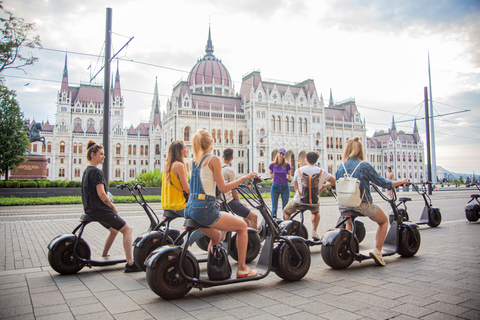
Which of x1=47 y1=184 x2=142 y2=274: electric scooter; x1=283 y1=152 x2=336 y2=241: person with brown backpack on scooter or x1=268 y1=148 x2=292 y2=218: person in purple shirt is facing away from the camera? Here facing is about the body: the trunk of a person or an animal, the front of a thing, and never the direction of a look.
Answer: x1=283 y1=152 x2=336 y2=241: person with brown backpack on scooter

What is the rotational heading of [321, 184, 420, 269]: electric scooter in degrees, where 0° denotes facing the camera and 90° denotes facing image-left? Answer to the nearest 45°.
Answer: approximately 225°

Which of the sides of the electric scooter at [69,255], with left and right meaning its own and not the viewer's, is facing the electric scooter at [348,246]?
front

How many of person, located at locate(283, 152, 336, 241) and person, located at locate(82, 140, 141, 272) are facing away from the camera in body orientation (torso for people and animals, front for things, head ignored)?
1

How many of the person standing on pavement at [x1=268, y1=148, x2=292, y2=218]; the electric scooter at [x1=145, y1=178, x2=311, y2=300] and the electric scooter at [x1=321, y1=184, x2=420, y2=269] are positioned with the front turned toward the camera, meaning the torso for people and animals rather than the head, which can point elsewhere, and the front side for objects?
1

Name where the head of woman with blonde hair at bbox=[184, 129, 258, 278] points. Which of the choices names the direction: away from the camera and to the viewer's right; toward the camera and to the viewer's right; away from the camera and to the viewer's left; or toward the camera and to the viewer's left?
away from the camera and to the viewer's right

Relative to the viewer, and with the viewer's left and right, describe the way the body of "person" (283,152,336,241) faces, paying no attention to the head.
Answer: facing away from the viewer

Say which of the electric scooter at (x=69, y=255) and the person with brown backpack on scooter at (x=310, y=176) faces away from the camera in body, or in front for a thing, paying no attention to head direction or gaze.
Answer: the person with brown backpack on scooter

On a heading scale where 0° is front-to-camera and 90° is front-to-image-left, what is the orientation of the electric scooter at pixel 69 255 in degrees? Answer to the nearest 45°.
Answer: approximately 270°

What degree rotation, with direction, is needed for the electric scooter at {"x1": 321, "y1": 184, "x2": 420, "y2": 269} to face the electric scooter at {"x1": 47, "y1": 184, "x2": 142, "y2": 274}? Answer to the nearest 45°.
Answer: approximately 135° to its left

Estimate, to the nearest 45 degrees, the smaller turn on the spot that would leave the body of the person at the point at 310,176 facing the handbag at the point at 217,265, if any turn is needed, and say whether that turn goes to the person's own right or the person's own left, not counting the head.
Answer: approximately 180°

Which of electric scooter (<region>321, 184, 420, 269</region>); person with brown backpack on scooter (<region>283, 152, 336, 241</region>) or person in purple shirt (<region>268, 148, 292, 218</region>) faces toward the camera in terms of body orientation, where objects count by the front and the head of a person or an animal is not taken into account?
person in purple shirt (<region>268, 148, 292, 218</region>)

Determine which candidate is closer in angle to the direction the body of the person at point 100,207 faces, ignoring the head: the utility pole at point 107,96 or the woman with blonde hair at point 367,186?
the woman with blonde hair

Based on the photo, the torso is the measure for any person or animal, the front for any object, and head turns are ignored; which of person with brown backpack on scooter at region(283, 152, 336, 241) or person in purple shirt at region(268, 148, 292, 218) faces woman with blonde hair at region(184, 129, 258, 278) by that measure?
person in purple shirt at region(268, 148, 292, 218)

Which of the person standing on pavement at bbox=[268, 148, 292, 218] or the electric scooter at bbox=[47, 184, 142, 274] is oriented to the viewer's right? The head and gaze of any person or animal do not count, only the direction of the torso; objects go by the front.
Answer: the electric scooter

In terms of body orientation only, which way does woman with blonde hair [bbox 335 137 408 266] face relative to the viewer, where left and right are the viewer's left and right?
facing away from the viewer and to the right of the viewer

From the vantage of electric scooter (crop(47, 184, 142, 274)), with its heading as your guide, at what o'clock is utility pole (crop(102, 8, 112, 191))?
The utility pole is roughly at 9 o'clock from the electric scooter.

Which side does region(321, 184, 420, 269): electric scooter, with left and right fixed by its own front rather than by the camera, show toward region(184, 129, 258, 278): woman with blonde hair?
back

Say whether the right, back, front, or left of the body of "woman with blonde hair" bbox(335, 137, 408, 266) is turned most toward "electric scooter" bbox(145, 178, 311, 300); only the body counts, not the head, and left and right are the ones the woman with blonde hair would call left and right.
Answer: back

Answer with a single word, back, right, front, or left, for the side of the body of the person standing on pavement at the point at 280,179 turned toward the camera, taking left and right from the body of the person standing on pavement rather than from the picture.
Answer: front

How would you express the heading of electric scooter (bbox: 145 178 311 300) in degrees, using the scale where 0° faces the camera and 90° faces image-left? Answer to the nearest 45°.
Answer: approximately 225°

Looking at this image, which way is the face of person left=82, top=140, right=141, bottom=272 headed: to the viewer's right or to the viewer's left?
to the viewer's right
